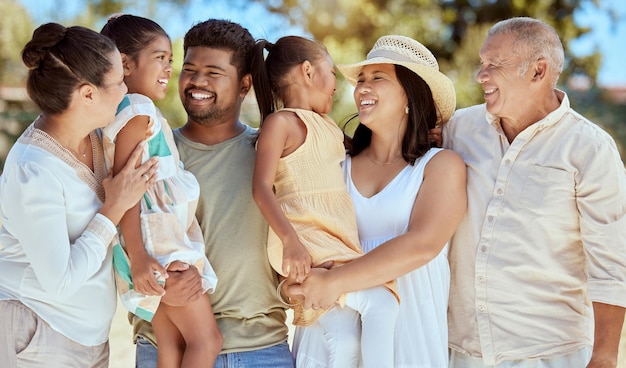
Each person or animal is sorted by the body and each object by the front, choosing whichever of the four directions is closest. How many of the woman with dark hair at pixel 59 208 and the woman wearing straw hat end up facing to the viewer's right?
1

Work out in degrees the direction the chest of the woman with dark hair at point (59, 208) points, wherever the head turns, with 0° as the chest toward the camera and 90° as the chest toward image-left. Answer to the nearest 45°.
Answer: approximately 270°

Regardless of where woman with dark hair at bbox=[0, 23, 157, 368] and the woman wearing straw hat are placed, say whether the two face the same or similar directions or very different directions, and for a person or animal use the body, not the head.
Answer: very different directions

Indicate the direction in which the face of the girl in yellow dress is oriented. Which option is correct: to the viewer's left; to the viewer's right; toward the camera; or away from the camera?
to the viewer's right

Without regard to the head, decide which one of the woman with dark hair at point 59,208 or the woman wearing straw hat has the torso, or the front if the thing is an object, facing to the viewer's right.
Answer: the woman with dark hair

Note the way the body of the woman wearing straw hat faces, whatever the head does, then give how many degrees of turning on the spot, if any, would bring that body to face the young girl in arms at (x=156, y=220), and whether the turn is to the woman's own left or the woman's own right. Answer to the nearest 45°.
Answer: approximately 45° to the woman's own right

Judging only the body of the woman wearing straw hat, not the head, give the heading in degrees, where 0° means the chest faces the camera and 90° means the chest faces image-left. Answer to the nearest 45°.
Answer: approximately 45°

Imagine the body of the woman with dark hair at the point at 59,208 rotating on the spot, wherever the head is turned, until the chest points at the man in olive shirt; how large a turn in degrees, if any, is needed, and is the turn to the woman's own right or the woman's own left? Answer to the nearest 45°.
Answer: approximately 45° to the woman's own left
